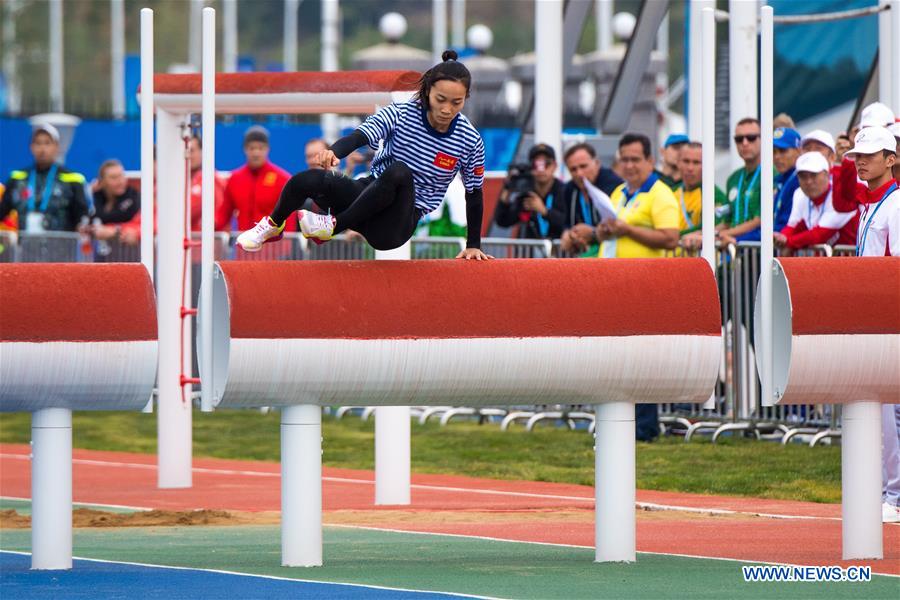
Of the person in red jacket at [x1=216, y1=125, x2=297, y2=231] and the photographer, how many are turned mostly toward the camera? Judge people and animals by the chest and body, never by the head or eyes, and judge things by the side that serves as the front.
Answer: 2

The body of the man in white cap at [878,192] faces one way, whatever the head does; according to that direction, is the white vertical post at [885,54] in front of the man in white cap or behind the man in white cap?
behind

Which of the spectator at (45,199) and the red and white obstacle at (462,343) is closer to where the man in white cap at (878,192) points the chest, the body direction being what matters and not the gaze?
the red and white obstacle

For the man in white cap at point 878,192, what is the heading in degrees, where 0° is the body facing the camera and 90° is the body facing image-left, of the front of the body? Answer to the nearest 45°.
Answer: approximately 45°

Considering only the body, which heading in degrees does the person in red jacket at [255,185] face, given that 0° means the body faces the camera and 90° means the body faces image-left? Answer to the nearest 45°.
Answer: approximately 0°

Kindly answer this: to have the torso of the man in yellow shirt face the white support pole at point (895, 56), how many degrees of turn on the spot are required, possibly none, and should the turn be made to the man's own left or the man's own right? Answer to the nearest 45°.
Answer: approximately 135° to the man's own left

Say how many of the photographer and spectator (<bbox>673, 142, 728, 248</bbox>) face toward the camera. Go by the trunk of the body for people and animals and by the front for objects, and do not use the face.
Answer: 2

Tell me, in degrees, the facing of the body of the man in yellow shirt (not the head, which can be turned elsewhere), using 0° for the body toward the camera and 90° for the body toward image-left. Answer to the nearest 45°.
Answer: approximately 45°
